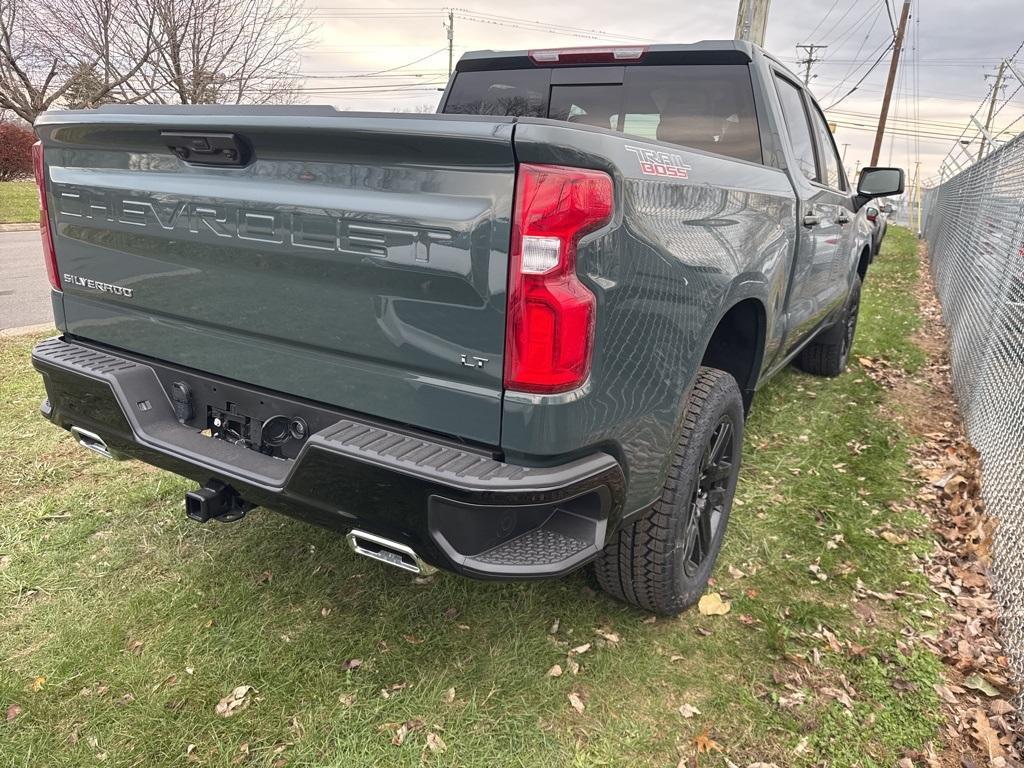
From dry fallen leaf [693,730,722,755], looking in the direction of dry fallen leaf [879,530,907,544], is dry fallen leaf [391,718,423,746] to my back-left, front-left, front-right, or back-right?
back-left

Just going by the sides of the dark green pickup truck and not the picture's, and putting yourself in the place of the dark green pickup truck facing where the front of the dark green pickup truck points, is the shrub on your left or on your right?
on your left

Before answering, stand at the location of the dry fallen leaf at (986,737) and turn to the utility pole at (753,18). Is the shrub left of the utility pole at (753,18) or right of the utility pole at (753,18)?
left

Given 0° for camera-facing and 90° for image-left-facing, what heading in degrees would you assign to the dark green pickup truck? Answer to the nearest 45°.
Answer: approximately 225°
